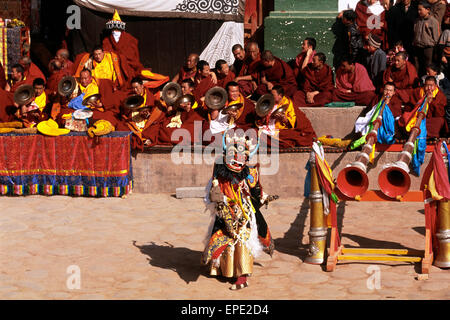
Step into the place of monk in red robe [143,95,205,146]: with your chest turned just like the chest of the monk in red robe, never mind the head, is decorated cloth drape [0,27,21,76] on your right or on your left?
on your right

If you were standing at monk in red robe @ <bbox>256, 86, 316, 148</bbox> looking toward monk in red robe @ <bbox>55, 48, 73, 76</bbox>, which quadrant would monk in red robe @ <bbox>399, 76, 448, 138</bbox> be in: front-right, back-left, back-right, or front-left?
back-right

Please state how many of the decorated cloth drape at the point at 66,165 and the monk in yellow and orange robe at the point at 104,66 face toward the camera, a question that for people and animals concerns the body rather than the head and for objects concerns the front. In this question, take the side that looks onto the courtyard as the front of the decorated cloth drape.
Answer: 2

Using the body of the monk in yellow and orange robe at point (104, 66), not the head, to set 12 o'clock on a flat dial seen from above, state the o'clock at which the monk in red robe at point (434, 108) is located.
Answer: the monk in red robe at point (434, 108) is roughly at 10 o'clock from the monk in yellow and orange robe at point (104, 66).
